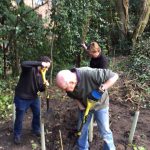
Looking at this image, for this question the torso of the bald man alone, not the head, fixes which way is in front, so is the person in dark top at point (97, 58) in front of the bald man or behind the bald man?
behind

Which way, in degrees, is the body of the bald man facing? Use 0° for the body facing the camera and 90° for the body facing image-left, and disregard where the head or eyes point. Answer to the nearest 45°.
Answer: approximately 45°

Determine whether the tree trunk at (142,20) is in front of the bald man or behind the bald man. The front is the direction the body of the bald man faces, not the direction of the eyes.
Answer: behind

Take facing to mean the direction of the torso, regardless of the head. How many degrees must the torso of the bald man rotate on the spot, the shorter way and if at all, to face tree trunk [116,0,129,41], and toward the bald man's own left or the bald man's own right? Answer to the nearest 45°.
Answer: approximately 135° to the bald man's own right

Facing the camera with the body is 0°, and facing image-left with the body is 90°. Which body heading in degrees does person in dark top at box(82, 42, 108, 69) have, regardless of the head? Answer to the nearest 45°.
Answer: approximately 45°
